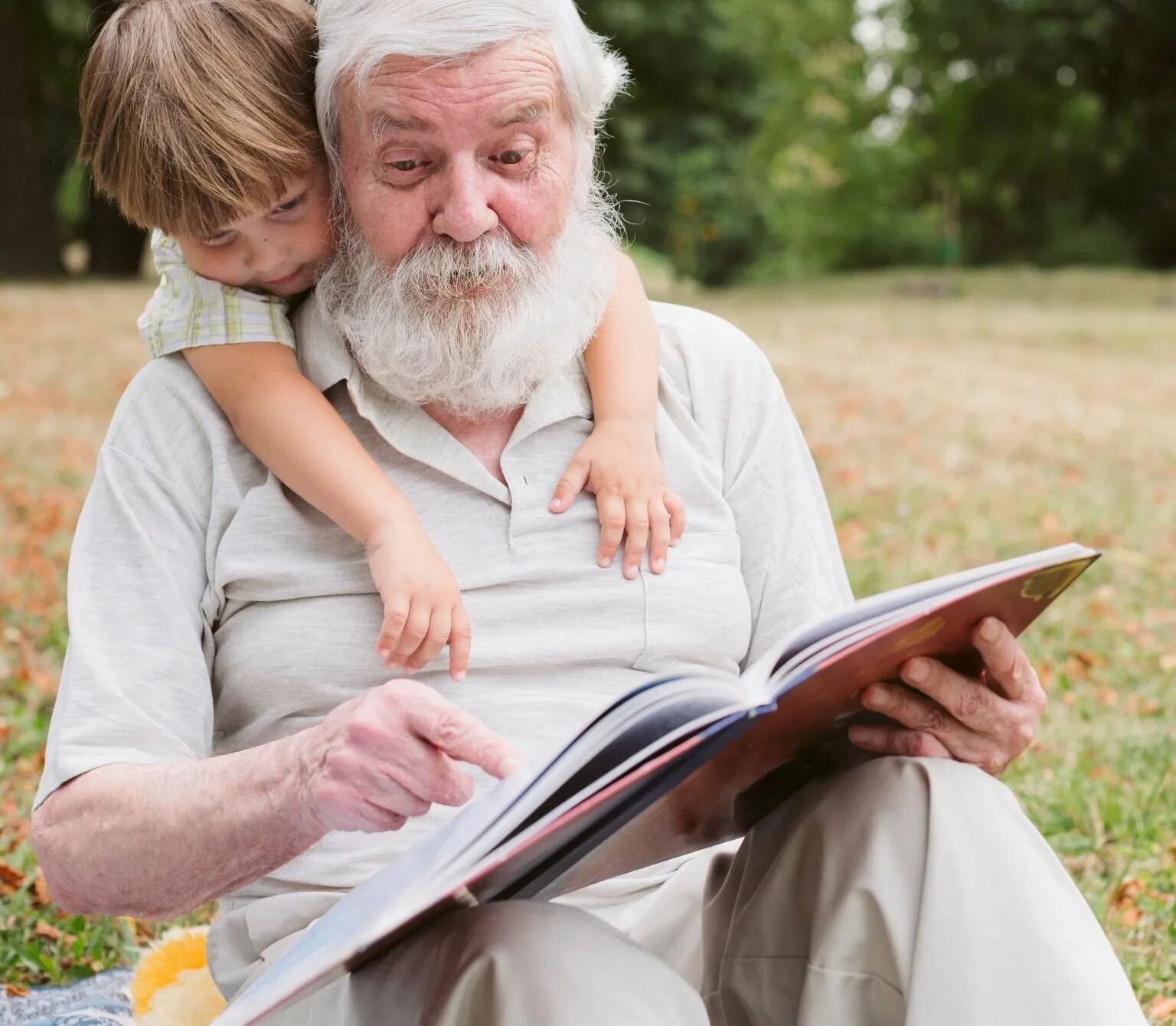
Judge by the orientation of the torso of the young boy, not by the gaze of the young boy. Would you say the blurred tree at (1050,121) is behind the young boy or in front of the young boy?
behind

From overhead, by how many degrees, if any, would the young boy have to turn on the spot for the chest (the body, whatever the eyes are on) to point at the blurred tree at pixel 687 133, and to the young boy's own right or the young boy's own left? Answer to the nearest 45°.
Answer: approximately 180°

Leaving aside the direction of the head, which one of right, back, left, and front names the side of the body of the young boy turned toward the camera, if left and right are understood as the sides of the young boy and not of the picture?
front
